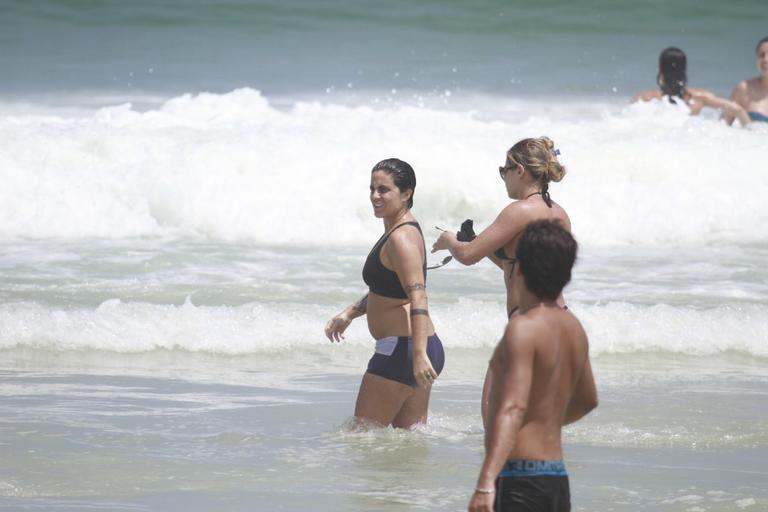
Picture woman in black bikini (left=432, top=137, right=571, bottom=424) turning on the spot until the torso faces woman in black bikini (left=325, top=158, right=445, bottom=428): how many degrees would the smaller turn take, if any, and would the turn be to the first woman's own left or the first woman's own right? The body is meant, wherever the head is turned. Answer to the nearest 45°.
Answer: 0° — they already face them

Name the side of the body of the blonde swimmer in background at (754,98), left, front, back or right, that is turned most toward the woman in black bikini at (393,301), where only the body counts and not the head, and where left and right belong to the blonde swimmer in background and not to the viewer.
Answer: front

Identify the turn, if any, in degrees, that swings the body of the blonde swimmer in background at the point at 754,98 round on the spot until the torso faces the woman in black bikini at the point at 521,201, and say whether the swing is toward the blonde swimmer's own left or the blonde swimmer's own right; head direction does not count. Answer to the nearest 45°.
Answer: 0° — they already face them

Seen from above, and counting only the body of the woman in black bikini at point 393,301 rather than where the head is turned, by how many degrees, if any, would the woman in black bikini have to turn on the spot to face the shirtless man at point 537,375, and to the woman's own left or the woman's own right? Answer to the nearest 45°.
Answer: approximately 90° to the woman's own left

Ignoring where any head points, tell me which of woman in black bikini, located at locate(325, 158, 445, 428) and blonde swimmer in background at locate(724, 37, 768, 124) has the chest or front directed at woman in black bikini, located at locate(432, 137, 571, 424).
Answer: the blonde swimmer in background

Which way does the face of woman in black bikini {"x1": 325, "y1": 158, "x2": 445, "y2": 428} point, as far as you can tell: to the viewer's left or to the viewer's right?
to the viewer's left

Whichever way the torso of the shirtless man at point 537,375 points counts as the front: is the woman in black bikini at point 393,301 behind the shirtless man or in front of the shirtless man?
in front

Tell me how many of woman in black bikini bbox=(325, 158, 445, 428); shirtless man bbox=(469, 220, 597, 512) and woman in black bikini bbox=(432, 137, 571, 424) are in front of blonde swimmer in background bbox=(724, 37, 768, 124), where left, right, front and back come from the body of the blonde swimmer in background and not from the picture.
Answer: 3

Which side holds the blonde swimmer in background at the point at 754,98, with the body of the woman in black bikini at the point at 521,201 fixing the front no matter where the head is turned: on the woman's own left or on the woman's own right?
on the woman's own right

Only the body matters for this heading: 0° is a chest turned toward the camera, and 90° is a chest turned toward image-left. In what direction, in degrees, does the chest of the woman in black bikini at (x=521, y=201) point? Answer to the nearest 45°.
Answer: approximately 135°
